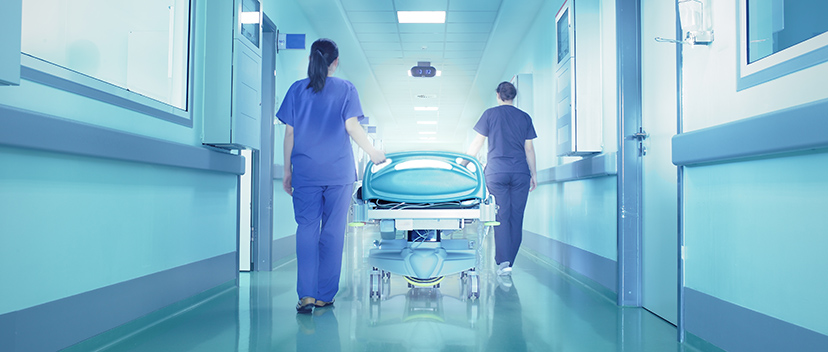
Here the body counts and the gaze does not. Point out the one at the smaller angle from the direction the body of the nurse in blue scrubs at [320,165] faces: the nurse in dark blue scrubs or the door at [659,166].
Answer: the nurse in dark blue scrubs

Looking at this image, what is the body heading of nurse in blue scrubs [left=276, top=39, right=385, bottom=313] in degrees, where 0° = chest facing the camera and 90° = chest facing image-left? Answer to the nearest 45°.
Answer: approximately 180°

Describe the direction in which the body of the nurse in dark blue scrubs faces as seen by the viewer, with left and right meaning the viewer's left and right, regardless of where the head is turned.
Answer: facing away from the viewer

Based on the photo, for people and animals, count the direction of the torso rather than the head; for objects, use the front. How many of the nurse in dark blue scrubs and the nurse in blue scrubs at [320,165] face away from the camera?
2

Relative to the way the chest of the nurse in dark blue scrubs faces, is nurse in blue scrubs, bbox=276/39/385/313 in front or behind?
behind

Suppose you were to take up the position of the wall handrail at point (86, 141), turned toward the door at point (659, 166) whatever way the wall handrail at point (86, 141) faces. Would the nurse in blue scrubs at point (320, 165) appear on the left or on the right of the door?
left

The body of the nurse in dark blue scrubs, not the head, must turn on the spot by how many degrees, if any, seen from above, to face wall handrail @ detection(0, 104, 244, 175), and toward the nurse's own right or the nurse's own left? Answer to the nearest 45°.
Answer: approximately 135° to the nurse's own left

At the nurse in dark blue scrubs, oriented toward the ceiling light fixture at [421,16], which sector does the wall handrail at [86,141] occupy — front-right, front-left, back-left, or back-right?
back-left

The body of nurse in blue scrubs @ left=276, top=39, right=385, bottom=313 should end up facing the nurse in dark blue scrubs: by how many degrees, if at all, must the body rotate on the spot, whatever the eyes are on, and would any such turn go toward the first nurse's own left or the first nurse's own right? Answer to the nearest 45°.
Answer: approximately 45° to the first nurse's own right

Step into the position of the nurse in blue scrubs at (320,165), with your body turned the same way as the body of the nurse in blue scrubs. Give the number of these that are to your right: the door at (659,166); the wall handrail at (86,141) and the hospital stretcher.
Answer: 2
